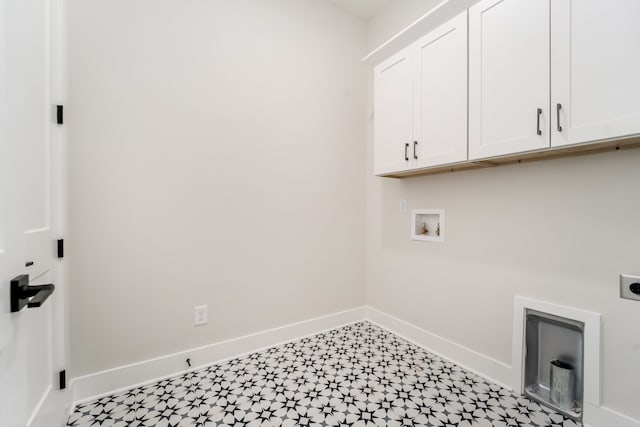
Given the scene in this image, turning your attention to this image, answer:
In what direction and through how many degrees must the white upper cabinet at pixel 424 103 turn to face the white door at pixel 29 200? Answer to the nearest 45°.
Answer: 0° — it already faces it

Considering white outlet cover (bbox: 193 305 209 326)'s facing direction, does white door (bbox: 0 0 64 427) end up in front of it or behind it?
in front

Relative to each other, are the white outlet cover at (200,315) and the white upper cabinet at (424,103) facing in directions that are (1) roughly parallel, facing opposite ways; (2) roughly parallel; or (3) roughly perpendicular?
roughly perpendicular

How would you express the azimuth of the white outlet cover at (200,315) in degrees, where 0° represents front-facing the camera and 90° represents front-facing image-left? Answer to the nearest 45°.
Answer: approximately 0°

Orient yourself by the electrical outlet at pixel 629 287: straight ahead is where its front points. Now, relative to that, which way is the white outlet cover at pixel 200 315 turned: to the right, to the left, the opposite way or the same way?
to the left

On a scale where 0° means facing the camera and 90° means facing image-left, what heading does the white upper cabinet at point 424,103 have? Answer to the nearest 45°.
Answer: approximately 45°

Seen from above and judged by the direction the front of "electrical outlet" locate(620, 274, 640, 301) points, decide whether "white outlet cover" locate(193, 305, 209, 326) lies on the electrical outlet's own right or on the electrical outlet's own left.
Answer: on the electrical outlet's own right
